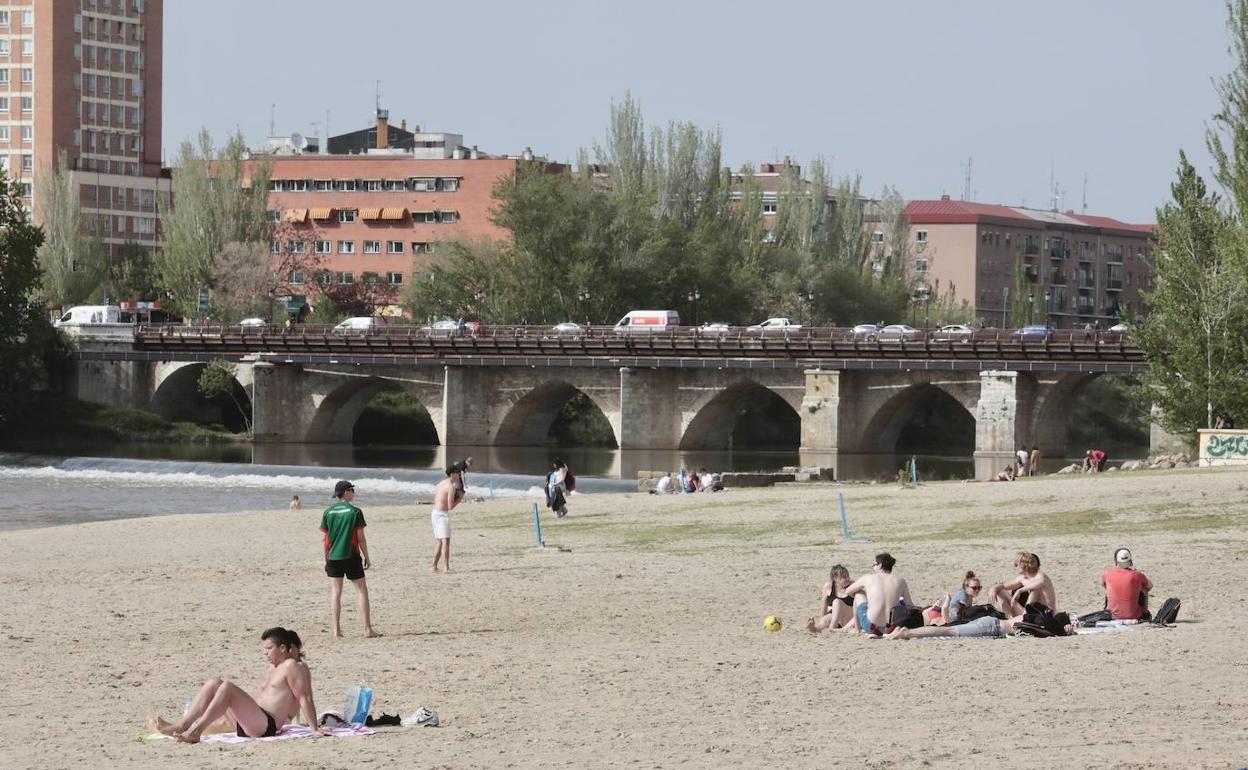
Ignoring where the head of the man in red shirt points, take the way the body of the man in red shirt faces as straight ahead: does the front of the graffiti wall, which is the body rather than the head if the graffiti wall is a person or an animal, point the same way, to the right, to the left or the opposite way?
the opposite way

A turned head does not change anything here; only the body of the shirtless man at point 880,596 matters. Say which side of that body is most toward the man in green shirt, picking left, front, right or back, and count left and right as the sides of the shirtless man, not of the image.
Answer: left

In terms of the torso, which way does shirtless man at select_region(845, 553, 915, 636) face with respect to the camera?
away from the camera

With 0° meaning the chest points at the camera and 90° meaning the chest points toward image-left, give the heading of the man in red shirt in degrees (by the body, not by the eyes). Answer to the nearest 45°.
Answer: approximately 180°

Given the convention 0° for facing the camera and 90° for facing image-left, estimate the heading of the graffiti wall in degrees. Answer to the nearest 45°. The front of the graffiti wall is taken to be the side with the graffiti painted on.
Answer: approximately 0°

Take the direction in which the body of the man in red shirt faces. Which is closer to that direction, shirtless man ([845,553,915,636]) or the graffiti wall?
the graffiti wall

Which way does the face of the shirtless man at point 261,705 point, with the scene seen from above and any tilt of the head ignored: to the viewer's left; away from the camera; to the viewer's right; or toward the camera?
to the viewer's left

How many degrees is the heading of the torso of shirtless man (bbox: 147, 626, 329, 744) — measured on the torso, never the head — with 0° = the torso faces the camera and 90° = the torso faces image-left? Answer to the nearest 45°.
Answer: approximately 90°

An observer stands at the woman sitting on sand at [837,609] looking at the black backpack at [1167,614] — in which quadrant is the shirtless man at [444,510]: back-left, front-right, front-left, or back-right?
back-left

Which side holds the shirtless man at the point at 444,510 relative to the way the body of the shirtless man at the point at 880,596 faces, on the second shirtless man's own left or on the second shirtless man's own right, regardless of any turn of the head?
on the second shirtless man's own left

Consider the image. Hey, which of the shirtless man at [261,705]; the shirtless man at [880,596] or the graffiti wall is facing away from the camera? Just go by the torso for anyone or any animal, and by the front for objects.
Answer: the shirtless man at [880,596]
